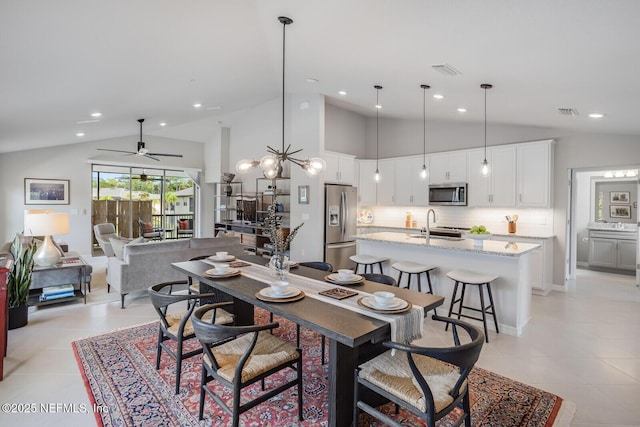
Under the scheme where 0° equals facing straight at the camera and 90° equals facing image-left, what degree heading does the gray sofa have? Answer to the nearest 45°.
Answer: approximately 135°

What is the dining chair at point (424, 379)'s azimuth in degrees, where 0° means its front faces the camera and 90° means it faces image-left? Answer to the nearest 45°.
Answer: approximately 135°

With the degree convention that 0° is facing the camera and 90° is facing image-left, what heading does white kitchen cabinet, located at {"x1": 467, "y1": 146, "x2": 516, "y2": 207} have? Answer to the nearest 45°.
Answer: approximately 0°

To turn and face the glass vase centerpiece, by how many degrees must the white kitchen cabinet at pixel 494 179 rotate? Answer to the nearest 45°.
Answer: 0° — it already faces it

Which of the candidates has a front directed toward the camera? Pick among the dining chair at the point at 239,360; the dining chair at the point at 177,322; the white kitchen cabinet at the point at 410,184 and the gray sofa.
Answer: the white kitchen cabinet

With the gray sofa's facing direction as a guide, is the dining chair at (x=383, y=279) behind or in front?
behind

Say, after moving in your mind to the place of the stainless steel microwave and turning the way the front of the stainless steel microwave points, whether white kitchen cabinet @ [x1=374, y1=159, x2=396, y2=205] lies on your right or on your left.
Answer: on your right

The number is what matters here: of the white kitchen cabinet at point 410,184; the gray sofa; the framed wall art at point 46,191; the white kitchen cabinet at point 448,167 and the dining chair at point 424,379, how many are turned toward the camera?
3

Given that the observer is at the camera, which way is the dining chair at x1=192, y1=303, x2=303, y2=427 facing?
facing away from the viewer and to the right of the viewer

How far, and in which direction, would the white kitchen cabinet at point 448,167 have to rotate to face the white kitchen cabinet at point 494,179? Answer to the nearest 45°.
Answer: approximately 45° to its left

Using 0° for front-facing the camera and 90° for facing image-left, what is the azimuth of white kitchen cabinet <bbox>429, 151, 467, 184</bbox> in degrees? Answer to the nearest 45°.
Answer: approximately 0°

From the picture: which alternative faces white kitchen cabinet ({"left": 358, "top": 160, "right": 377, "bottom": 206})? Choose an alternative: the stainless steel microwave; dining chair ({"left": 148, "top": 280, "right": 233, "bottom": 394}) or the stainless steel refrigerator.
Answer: the dining chair
